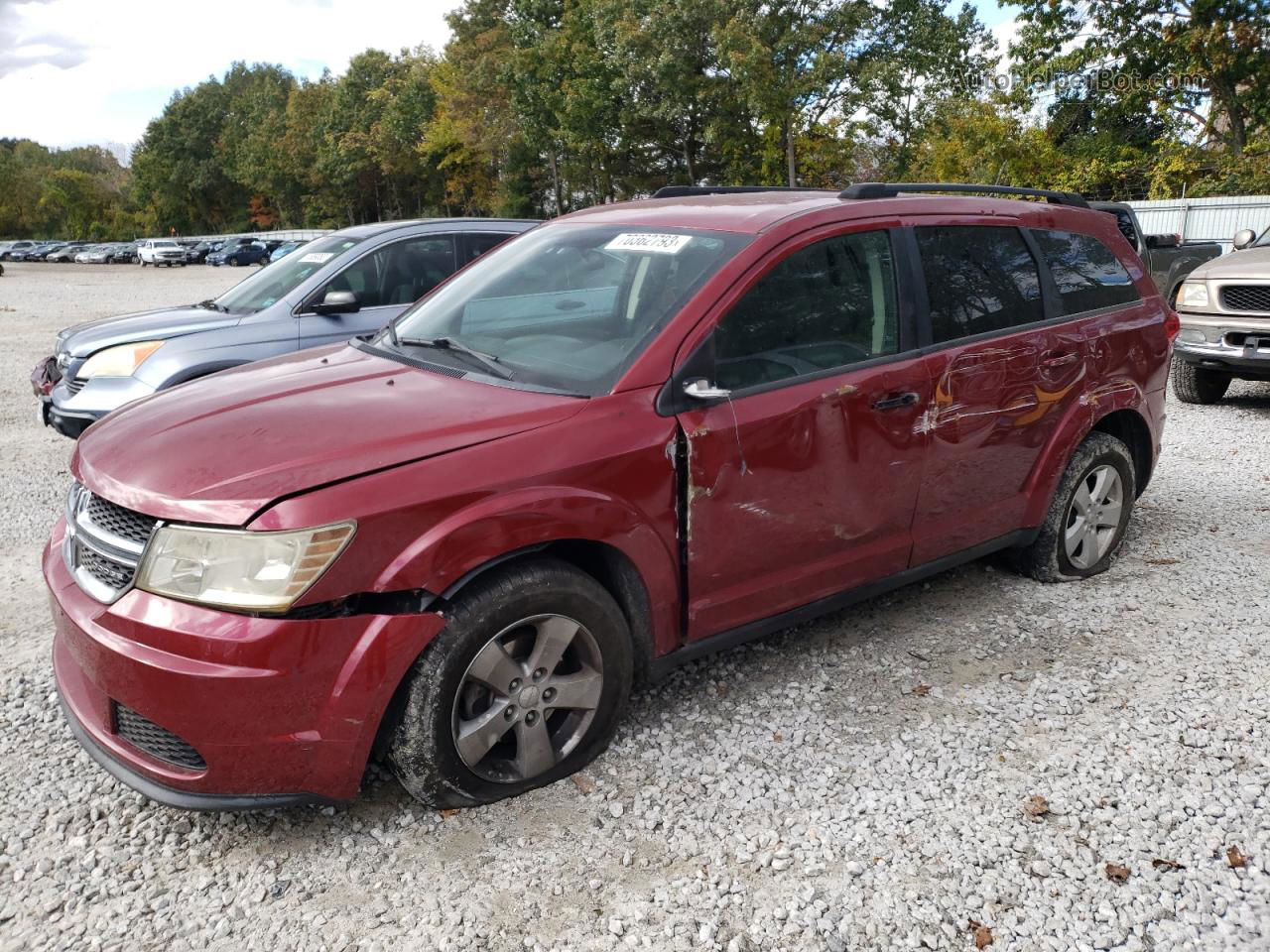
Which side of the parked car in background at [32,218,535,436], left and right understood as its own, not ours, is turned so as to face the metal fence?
back

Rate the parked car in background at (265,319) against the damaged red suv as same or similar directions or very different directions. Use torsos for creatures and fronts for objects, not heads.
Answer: same or similar directions

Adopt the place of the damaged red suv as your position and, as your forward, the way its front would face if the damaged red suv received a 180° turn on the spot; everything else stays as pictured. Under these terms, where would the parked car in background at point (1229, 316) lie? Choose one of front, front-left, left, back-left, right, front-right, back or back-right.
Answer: front

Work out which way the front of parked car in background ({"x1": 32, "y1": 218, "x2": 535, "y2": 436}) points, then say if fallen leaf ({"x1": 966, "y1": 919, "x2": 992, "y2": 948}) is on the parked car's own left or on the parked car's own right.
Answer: on the parked car's own left

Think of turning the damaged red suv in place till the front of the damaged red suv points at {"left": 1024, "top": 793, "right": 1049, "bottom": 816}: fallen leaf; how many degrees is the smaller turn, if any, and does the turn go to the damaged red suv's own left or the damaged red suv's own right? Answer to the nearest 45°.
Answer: approximately 135° to the damaged red suv's own left

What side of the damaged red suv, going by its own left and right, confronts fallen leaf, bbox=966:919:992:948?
left

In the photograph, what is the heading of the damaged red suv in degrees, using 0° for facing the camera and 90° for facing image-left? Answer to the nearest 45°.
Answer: approximately 45°

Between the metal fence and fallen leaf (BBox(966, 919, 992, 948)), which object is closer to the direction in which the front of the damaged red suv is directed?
the fallen leaf

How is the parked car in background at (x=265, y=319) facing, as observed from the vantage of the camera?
facing the viewer and to the left of the viewer

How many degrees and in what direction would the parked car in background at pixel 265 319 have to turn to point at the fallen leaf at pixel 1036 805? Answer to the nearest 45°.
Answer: approximately 45° to its left

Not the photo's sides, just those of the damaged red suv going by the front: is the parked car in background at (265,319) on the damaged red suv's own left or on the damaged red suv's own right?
on the damaged red suv's own right

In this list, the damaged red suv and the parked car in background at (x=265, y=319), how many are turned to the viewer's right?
0

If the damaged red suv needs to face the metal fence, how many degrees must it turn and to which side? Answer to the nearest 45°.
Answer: approximately 180°
